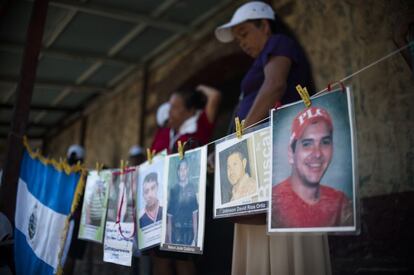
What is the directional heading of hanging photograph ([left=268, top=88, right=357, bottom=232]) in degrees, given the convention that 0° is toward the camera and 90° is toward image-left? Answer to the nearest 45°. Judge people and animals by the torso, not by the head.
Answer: approximately 0°

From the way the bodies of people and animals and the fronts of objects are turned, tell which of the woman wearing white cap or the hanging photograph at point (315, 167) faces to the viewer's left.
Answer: the woman wearing white cap

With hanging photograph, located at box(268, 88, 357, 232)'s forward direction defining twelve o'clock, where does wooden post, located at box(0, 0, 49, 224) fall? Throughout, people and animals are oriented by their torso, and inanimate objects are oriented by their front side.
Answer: The wooden post is roughly at 4 o'clock from the hanging photograph.

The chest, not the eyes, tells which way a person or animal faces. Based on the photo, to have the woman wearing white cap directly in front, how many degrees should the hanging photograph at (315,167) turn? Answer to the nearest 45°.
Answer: approximately 180°

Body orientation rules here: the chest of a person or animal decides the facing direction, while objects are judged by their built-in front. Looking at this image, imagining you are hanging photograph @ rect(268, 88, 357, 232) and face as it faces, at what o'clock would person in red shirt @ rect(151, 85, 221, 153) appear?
The person in red shirt is roughly at 5 o'clock from the hanging photograph.

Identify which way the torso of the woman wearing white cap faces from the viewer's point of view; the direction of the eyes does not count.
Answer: to the viewer's left

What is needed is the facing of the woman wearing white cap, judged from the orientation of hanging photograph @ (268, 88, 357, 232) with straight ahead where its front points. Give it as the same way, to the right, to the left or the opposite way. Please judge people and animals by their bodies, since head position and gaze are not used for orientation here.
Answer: to the right

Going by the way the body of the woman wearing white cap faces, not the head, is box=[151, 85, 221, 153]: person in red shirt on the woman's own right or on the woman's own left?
on the woman's own right

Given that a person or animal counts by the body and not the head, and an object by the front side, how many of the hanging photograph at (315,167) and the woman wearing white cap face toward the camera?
1
